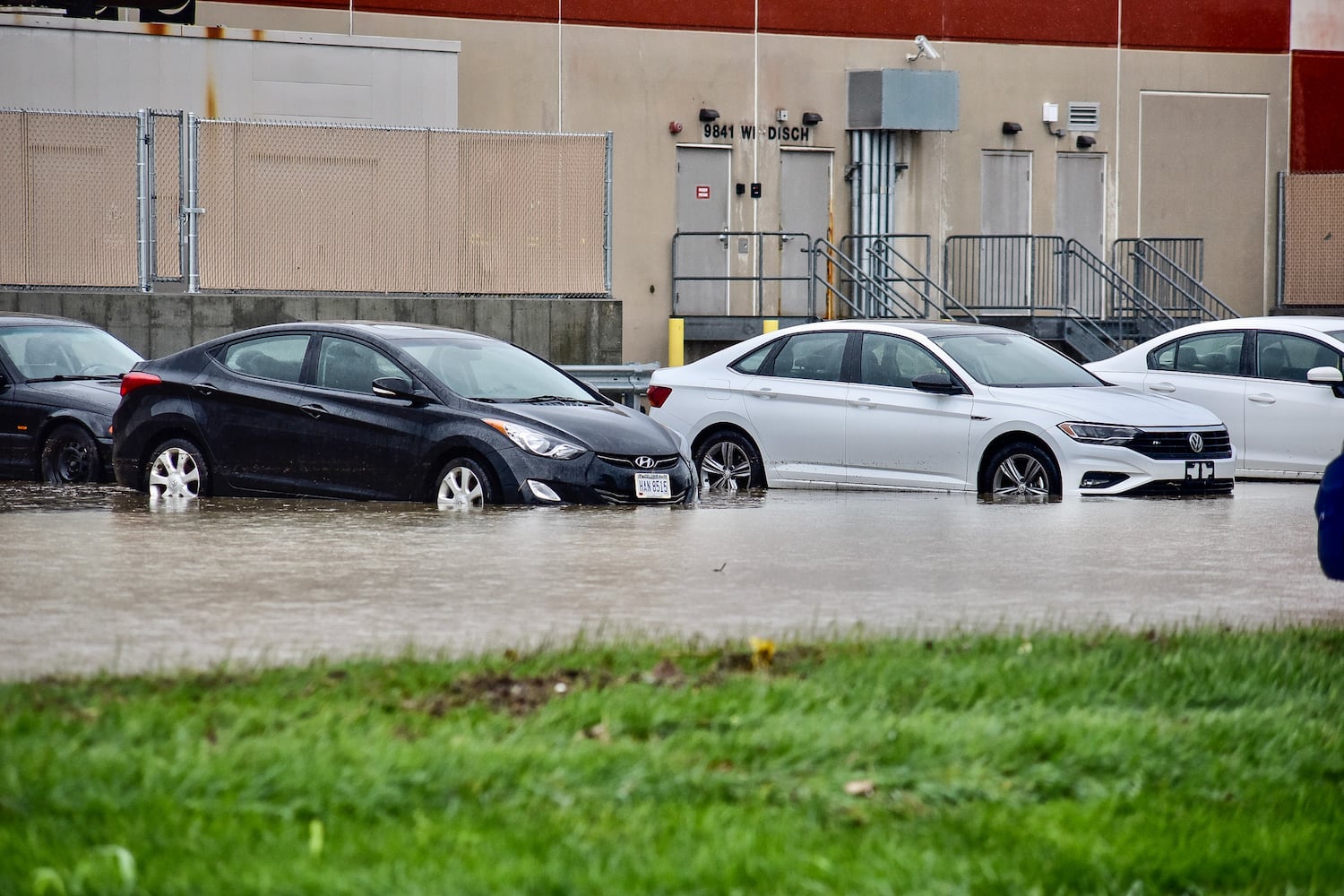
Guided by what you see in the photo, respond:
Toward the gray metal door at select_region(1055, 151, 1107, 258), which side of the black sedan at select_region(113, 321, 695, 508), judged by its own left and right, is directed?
left

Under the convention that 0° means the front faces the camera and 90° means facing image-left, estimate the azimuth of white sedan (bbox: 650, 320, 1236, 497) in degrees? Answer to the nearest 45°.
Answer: approximately 315°

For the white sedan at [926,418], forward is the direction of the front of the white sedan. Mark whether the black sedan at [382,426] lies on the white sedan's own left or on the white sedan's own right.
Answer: on the white sedan's own right

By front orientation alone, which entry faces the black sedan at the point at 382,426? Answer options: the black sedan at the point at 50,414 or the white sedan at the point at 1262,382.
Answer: the black sedan at the point at 50,414

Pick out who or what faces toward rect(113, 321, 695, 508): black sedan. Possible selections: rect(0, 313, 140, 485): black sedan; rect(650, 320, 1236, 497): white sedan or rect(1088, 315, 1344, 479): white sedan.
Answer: rect(0, 313, 140, 485): black sedan

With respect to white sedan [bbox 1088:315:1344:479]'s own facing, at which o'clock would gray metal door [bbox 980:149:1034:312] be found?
The gray metal door is roughly at 7 o'clock from the white sedan.

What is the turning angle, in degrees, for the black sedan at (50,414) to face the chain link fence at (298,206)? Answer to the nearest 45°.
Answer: approximately 90° to its left

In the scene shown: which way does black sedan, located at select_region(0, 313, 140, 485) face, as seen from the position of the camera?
facing the viewer and to the right of the viewer

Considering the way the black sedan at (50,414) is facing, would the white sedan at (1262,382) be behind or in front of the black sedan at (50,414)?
in front

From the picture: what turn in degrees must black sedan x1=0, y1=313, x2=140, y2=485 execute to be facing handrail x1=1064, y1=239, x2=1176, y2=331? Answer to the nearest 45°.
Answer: approximately 90° to its left

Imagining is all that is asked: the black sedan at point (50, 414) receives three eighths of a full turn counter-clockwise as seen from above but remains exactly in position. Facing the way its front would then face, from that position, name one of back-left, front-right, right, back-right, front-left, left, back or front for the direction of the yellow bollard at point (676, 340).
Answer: front-right

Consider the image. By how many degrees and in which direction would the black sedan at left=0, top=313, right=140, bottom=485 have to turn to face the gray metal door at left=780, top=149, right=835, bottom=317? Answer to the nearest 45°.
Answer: approximately 90° to its left

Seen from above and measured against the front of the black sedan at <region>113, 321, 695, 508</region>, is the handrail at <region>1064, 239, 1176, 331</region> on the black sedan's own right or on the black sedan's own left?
on the black sedan's own left

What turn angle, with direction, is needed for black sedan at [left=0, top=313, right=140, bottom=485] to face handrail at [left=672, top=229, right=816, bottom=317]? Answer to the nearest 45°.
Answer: approximately 90° to its left

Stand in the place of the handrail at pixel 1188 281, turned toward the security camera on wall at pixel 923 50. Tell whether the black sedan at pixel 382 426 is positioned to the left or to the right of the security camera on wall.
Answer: left
